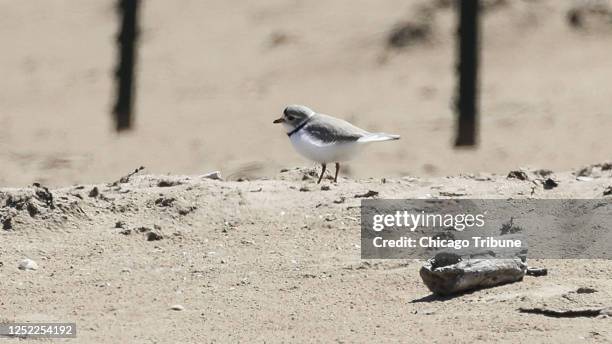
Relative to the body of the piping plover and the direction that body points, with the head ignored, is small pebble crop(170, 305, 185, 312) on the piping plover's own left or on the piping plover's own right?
on the piping plover's own left

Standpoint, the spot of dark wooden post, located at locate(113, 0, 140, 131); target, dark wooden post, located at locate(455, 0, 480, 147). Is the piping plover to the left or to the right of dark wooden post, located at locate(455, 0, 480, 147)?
right

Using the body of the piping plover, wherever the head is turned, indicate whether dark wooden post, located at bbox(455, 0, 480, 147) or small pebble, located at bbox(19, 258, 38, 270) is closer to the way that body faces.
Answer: the small pebble

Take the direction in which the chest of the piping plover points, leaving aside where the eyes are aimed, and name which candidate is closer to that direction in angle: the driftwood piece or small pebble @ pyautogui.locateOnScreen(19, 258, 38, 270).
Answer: the small pebble

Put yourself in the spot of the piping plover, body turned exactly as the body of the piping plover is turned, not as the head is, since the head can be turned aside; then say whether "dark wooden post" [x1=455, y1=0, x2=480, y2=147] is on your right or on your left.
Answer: on your right

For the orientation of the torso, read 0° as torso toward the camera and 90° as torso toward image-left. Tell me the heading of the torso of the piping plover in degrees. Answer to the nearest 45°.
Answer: approximately 90°
